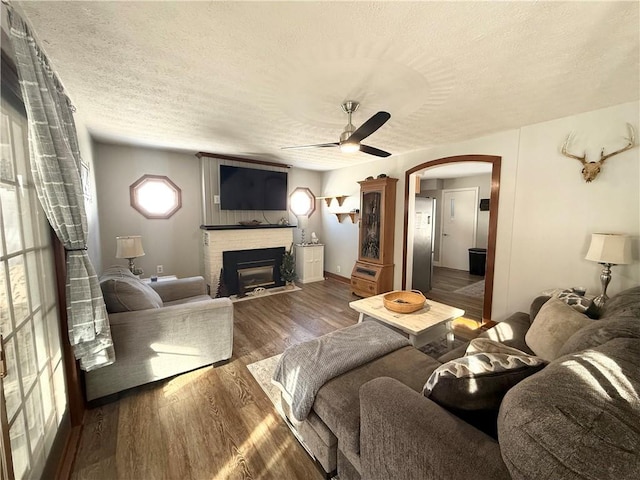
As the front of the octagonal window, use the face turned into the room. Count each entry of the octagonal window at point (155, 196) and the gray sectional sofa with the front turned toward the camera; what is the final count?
1

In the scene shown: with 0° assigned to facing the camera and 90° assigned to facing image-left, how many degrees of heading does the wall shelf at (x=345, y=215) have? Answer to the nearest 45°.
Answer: approximately 45°

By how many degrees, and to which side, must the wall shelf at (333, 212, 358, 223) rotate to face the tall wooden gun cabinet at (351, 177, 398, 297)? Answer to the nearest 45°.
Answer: approximately 90° to its left

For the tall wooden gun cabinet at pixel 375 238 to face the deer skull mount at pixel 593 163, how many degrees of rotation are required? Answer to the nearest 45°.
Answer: approximately 90° to its left

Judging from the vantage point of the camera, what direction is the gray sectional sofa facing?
facing away from the viewer and to the left of the viewer

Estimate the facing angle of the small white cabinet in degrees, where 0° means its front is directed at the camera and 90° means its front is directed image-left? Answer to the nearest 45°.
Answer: approximately 315°
